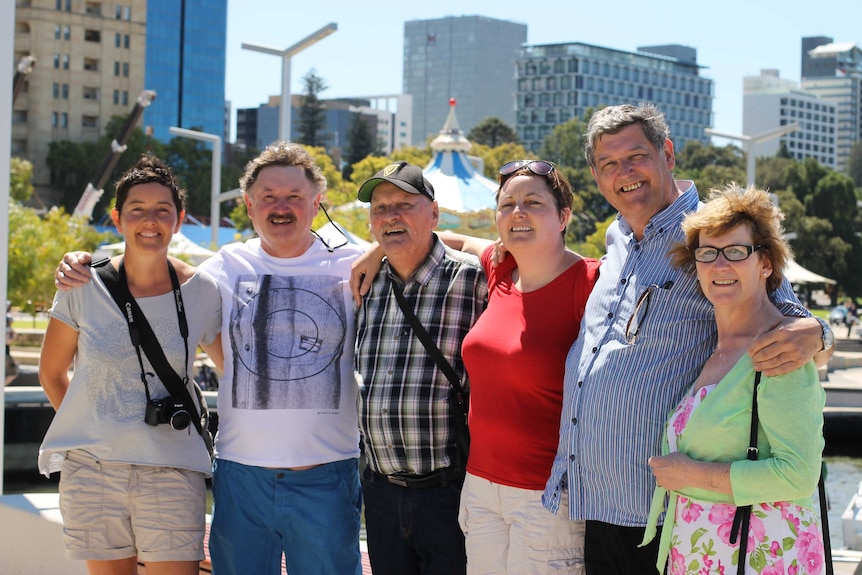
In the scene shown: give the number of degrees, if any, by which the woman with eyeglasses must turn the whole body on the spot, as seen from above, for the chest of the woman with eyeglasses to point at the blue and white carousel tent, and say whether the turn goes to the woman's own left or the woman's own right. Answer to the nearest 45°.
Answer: approximately 135° to the woman's own right

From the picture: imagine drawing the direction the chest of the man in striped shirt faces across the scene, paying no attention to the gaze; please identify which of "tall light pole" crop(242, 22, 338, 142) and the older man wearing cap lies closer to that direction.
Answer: the older man wearing cap

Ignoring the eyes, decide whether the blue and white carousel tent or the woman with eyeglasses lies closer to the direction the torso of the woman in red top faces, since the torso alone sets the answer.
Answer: the woman with eyeglasses

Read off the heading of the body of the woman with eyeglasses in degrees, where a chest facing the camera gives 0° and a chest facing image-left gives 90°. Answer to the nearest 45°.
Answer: approximately 45°

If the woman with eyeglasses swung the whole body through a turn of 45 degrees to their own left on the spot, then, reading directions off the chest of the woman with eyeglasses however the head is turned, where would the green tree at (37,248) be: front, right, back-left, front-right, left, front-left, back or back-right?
back-right

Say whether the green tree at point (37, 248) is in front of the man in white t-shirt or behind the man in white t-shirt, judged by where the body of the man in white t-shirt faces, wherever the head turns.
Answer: behind

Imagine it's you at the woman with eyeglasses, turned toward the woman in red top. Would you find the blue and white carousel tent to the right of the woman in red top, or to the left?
right
